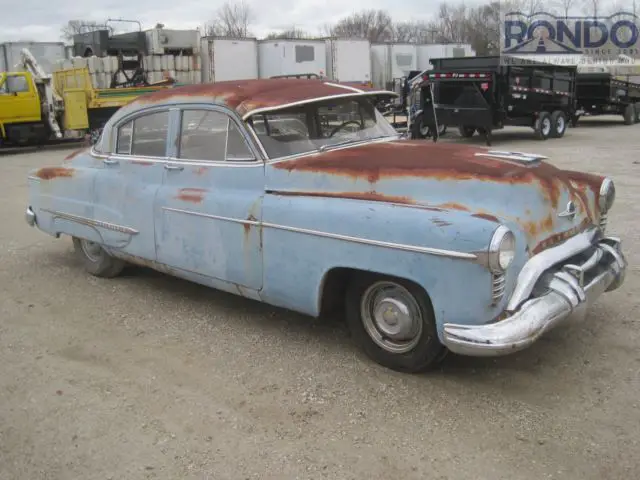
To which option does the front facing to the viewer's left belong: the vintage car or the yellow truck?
the yellow truck

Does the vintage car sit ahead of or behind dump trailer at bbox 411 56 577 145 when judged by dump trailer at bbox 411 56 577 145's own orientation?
ahead

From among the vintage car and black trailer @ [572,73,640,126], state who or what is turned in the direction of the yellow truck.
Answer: the black trailer

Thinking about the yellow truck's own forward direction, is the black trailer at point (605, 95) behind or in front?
behind

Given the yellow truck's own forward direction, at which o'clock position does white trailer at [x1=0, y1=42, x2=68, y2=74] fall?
The white trailer is roughly at 3 o'clock from the yellow truck.

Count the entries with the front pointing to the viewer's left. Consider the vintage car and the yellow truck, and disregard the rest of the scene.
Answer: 1

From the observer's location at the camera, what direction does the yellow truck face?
facing to the left of the viewer

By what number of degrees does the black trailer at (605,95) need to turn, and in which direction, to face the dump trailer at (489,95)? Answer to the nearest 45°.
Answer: approximately 45° to its left

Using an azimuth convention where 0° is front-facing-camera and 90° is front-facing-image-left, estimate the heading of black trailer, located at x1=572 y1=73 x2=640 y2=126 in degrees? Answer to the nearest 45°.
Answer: approximately 45°

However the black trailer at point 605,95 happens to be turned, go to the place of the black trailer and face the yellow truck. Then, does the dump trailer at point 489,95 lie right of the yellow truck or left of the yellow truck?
left

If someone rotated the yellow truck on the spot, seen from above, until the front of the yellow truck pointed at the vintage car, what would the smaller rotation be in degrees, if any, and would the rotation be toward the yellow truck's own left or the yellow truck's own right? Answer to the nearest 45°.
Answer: approximately 90° to the yellow truck's own left
